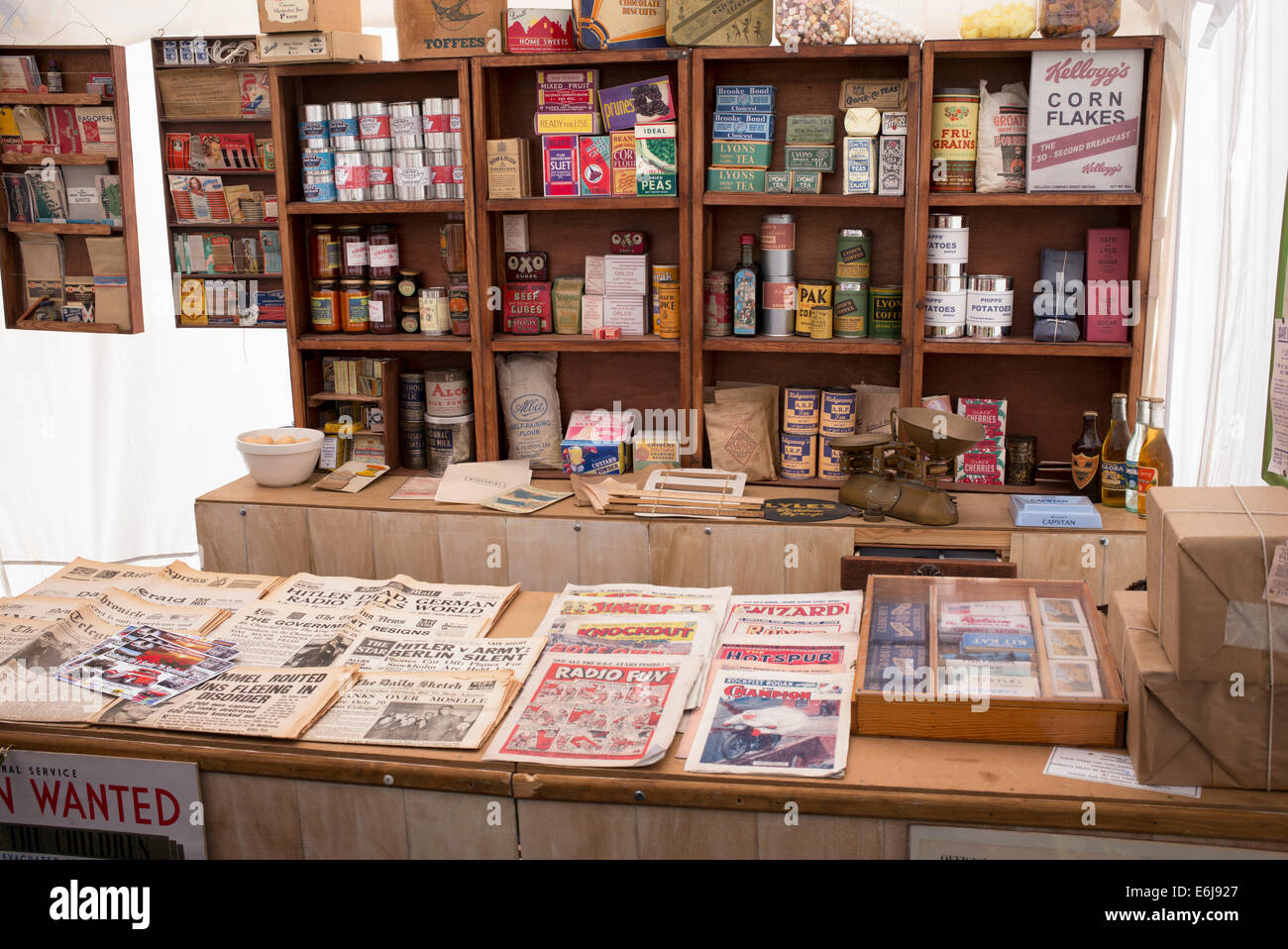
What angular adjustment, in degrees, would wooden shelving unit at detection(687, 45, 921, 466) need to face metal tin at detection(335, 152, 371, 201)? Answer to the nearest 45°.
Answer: approximately 90° to its right

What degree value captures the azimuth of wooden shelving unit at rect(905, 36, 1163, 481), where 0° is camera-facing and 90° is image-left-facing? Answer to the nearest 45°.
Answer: approximately 0°

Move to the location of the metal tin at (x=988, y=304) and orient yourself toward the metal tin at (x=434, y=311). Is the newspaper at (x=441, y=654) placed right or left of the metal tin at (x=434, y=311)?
left

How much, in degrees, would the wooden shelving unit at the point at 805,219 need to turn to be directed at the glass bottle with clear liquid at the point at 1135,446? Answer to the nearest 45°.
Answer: approximately 90° to its left

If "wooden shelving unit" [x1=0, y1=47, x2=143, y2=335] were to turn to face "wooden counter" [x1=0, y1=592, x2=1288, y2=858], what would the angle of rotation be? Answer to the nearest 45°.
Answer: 0° — it already faces it

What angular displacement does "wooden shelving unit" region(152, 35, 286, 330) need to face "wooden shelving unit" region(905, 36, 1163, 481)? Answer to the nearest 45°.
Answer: approximately 45° to its left

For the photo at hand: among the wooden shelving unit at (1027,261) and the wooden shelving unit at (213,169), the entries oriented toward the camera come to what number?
2
